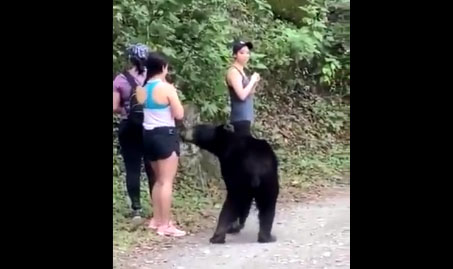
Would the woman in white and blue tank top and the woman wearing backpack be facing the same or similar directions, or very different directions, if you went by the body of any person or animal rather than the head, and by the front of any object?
same or similar directions

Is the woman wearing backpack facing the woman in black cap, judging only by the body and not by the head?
no

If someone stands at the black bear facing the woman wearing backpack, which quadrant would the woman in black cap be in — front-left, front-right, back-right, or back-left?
front-right

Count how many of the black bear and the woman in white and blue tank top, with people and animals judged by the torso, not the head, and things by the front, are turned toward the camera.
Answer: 0

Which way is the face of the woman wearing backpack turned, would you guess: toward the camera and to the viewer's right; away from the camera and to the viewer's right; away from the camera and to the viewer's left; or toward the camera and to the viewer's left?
away from the camera and to the viewer's right

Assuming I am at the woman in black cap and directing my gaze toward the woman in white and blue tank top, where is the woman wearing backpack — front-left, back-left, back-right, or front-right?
front-right

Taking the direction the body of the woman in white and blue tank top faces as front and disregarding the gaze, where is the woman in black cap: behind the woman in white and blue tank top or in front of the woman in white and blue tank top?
in front

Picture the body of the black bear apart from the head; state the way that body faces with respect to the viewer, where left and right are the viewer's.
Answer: facing away from the viewer and to the left of the viewer

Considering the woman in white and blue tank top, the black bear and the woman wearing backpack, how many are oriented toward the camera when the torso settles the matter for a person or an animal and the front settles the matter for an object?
0

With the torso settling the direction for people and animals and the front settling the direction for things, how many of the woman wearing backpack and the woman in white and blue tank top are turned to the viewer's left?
0

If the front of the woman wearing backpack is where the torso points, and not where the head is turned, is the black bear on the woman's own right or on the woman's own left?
on the woman's own right

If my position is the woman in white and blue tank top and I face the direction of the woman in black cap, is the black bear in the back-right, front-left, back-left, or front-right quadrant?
front-right

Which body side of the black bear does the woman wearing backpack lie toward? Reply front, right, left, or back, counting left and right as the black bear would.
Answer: front
